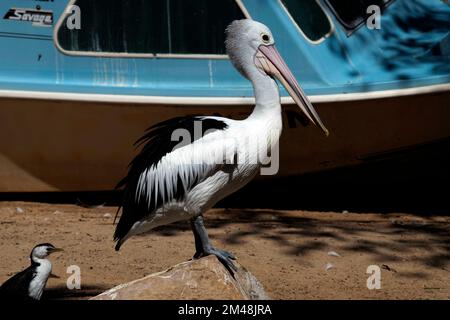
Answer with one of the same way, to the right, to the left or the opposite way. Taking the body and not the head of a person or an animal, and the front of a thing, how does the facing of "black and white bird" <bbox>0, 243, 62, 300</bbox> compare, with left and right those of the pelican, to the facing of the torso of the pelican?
the same way

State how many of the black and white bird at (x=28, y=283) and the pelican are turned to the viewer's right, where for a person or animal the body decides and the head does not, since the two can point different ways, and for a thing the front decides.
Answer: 2

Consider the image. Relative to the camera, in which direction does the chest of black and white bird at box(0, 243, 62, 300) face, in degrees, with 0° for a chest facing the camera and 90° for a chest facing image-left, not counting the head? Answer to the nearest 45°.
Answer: approximately 270°

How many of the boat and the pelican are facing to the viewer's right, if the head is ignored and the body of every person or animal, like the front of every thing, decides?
2

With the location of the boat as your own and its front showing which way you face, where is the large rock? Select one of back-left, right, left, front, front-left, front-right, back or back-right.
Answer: right

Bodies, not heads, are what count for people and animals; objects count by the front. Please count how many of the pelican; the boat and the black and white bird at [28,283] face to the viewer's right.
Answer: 3

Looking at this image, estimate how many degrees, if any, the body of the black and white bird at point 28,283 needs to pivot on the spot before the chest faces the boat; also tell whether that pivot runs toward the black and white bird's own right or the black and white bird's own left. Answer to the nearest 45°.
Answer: approximately 45° to the black and white bird's own left

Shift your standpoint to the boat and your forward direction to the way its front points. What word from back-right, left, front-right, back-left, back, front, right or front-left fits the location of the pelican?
right

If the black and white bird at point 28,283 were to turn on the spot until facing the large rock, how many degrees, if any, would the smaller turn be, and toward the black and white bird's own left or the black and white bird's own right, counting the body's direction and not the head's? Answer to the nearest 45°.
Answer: approximately 45° to the black and white bird's own right

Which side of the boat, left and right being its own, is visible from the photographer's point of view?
right

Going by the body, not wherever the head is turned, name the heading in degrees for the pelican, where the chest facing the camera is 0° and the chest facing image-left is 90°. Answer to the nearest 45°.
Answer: approximately 270°

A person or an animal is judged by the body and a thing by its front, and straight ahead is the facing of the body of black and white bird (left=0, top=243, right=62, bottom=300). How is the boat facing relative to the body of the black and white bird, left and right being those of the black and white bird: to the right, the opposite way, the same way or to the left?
the same way
